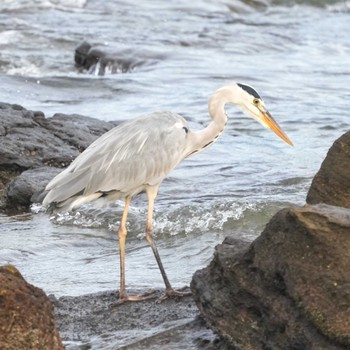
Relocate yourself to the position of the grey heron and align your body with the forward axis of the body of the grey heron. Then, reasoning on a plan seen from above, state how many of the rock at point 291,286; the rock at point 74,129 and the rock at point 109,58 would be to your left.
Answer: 2

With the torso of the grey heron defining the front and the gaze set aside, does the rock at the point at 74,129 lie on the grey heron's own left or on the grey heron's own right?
on the grey heron's own left

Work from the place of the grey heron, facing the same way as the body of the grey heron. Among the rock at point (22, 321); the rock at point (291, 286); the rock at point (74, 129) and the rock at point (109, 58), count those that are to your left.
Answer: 2

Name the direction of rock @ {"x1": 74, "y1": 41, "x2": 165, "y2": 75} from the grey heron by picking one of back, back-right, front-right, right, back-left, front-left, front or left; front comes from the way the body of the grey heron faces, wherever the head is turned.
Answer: left

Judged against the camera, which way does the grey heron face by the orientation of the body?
to the viewer's right

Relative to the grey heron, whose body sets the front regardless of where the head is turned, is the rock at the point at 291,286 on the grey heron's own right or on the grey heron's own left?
on the grey heron's own right

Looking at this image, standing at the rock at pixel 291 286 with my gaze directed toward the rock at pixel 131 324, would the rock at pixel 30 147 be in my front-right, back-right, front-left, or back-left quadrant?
front-right

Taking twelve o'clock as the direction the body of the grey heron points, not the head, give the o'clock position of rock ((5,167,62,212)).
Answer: The rock is roughly at 8 o'clock from the grey heron.

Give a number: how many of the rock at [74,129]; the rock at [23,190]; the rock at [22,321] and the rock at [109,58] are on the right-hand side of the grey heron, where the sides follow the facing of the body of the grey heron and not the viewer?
1
